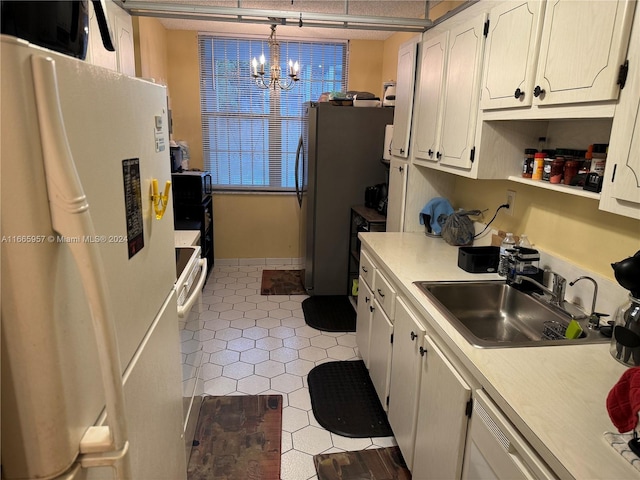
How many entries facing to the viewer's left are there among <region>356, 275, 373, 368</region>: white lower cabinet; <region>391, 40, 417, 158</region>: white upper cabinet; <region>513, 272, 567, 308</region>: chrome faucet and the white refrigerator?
3

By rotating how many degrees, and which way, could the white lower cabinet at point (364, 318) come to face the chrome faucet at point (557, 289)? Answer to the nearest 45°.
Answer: approximately 135° to its left

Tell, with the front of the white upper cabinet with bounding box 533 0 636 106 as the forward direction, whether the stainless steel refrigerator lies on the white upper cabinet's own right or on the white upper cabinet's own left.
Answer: on the white upper cabinet's own right

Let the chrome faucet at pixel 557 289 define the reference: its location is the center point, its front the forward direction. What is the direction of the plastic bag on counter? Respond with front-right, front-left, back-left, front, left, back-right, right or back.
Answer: front-right

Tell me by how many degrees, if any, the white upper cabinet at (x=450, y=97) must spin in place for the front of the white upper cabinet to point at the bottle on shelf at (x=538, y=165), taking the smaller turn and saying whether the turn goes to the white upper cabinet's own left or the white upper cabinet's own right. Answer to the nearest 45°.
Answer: approximately 90° to the white upper cabinet's own left

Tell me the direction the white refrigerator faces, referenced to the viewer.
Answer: facing the viewer and to the right of the viewer

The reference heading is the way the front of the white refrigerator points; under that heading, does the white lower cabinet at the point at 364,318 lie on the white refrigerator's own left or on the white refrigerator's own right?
on the white refrigerator's own left

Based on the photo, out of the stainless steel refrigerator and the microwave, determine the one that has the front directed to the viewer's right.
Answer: the microwave

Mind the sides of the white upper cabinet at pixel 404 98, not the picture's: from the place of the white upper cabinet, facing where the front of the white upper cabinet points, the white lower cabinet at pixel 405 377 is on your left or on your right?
on your left

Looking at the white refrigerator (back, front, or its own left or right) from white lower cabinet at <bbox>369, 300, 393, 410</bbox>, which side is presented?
left

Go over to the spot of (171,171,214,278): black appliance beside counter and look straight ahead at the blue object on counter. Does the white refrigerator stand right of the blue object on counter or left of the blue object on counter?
right

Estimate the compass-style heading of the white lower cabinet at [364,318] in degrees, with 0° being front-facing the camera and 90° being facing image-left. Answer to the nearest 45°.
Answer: approximately 90°

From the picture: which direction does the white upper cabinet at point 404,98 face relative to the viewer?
to the viewer's left

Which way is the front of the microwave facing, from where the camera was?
facing to the right of the viewer
